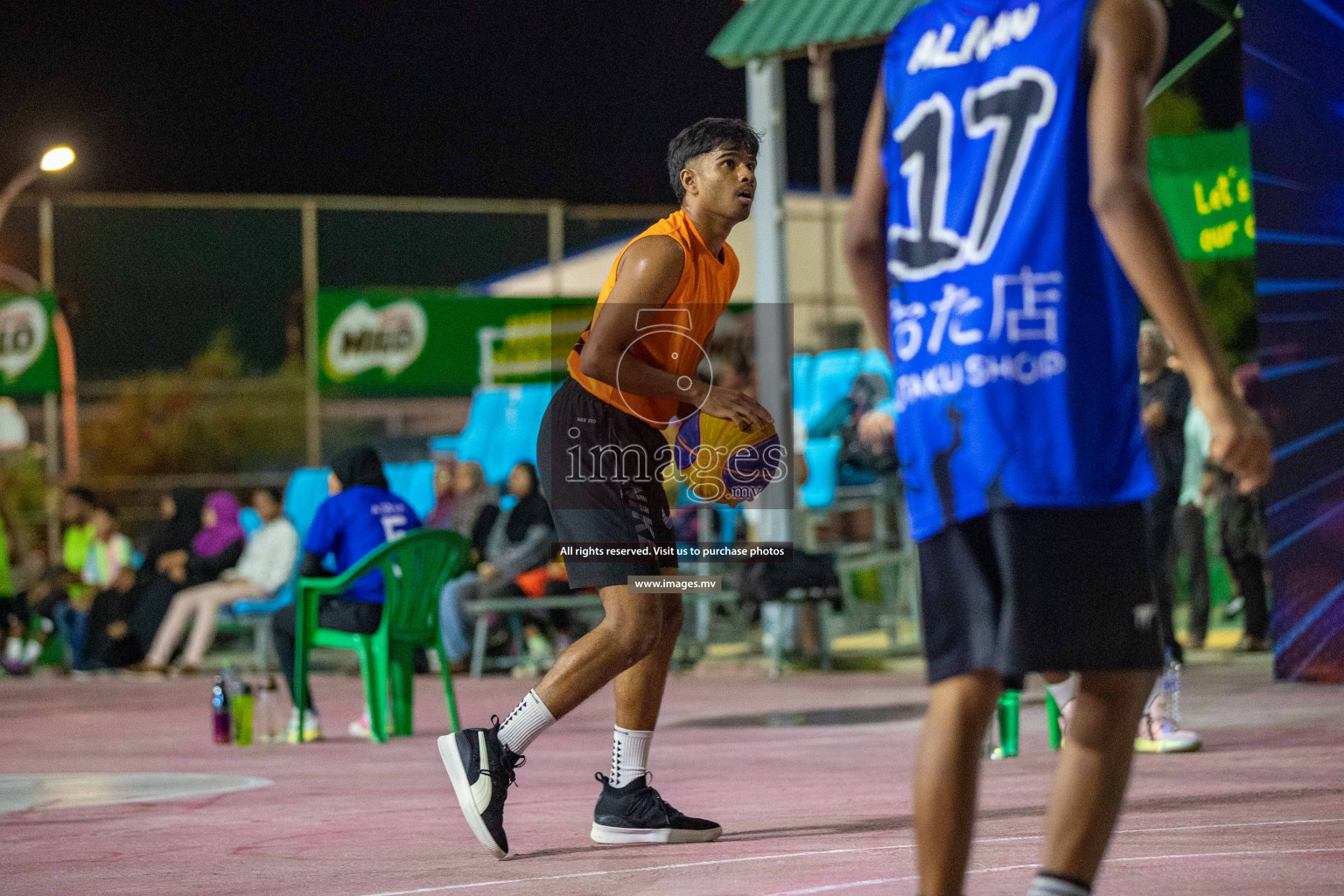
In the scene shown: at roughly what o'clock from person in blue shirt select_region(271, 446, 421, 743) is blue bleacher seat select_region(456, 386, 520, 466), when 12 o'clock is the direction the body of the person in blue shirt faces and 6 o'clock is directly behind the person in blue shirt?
The blue bleacher seat is roughly at 2 o'clock from the person in blue shirt.

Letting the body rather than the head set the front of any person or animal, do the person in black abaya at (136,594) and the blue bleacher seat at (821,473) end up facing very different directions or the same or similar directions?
same or similar directions

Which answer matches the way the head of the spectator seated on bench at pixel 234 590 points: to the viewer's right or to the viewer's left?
to the viewer's left

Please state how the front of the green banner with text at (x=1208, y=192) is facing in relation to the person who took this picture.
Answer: facing the viewer

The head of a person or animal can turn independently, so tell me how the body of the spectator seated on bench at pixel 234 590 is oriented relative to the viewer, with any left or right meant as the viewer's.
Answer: facing to the left of the viewer

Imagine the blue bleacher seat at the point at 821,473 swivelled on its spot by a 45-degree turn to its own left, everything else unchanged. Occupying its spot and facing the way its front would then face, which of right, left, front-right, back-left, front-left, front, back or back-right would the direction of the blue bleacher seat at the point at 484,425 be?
back-right

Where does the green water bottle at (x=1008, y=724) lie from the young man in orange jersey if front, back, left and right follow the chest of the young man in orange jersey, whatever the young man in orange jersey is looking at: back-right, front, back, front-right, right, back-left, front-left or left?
front-left

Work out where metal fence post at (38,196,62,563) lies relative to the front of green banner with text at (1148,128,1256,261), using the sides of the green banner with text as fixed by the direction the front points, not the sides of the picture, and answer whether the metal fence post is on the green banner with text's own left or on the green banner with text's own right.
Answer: on the green banner with text's own right

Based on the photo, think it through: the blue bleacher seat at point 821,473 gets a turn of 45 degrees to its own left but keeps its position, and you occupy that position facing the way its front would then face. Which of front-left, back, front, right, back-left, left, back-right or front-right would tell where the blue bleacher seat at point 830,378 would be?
back

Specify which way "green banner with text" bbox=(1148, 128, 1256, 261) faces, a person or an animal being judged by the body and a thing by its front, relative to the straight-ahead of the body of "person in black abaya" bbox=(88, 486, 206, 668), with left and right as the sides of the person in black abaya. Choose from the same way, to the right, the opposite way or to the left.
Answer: the same way

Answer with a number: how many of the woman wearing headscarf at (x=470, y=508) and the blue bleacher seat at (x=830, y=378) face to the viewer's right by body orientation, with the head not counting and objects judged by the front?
0

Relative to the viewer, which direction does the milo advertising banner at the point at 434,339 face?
toward the camera

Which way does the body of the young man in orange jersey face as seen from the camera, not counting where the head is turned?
to the viewer's right

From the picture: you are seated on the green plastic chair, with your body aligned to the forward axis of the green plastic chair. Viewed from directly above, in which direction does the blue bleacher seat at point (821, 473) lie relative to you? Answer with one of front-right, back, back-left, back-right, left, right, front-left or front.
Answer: right

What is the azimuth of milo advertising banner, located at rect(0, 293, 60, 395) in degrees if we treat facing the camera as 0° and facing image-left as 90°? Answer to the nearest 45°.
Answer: approximately 0°

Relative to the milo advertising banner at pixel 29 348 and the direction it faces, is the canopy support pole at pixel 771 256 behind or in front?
in front
